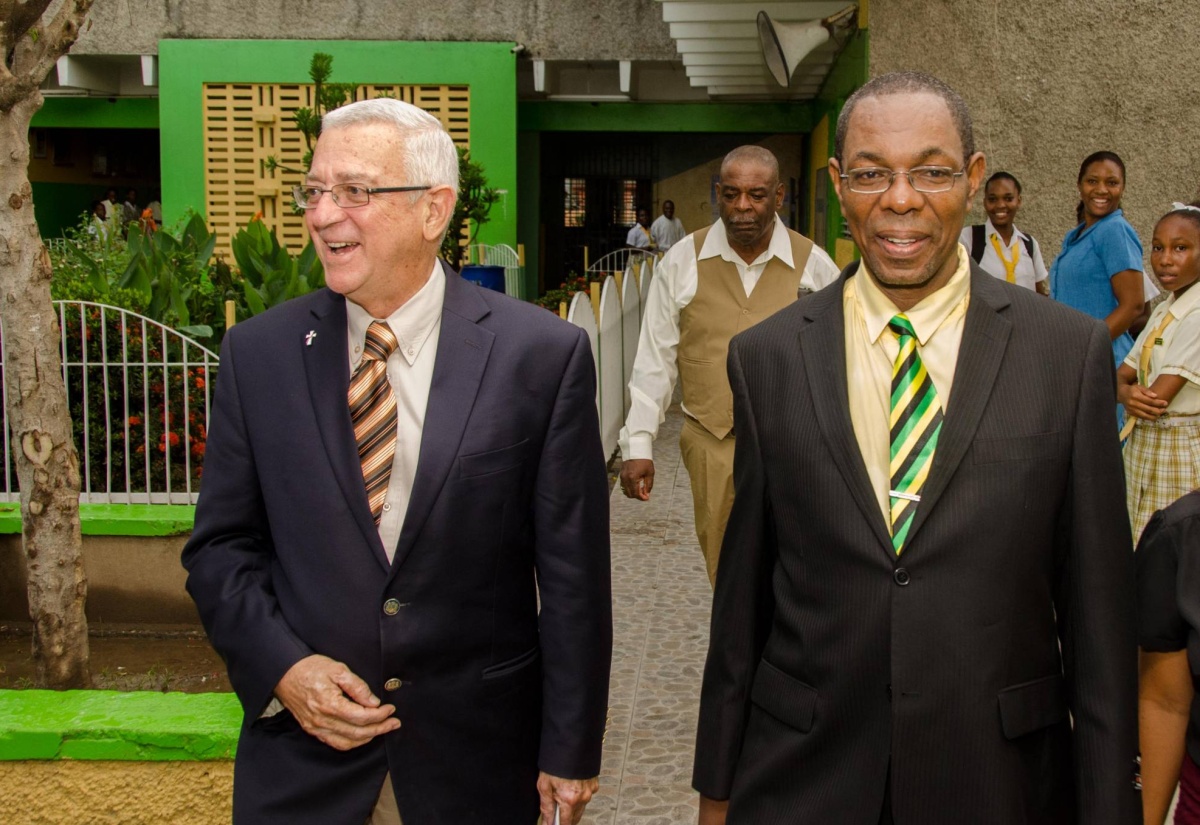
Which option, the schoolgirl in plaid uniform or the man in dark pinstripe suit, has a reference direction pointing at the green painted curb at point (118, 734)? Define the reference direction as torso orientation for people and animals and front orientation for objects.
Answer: the schoolgirl in plaid uniform

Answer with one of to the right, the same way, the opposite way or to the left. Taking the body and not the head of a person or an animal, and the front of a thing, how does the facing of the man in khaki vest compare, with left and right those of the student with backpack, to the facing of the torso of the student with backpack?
the same way

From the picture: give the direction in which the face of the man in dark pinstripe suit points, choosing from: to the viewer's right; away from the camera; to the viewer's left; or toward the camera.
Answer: toward the camera

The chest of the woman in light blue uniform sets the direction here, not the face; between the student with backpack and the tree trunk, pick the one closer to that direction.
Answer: the tree trunk

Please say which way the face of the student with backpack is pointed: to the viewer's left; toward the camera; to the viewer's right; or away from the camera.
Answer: toward the camera

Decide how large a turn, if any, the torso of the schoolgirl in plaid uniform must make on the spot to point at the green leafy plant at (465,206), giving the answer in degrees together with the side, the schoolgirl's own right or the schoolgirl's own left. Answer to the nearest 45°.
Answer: approximately 90° to the schoolgirl's own right

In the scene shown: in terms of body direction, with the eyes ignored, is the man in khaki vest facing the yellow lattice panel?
no

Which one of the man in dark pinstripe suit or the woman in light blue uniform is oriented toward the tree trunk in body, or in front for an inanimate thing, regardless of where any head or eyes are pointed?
the woman in light blue uniform

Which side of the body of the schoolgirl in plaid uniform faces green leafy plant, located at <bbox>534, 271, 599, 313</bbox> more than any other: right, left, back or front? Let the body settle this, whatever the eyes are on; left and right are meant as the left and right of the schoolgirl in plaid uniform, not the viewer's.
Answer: right

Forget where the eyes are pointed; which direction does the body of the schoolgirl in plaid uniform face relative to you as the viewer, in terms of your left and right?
facing the viewer and to the left of the viewer

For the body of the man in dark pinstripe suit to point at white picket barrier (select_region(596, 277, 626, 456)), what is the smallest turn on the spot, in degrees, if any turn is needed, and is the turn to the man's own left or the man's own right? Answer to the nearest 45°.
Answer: approximately 180°

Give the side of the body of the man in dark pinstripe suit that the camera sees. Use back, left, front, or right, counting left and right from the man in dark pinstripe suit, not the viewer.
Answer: front

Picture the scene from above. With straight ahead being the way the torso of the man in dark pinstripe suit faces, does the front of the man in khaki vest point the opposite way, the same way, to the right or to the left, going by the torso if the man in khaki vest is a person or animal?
the same way

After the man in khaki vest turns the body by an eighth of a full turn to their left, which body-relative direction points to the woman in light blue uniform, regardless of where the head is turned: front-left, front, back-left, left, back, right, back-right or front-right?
left

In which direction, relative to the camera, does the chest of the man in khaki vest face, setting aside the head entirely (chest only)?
toward the camera

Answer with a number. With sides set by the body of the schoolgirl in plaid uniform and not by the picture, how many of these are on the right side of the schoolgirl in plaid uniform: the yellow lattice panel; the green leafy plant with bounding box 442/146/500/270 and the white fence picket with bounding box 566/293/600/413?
3

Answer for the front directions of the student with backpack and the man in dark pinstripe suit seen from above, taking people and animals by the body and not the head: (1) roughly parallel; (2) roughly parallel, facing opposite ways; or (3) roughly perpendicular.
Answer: roughly parallel
